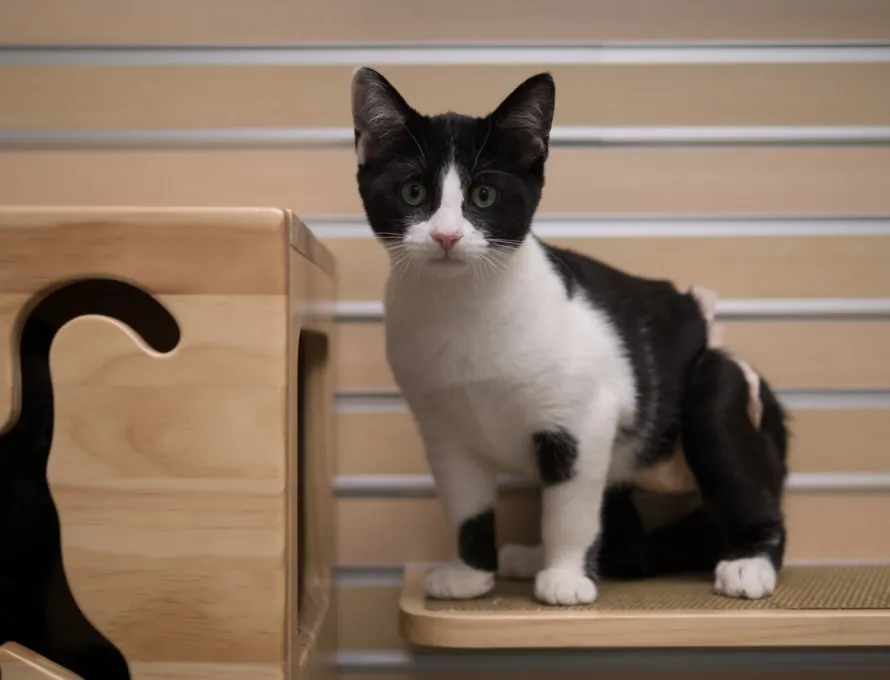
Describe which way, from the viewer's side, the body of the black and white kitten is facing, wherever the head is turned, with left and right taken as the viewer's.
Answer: facing the viewer and to the left of the viewer
